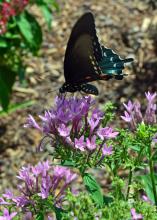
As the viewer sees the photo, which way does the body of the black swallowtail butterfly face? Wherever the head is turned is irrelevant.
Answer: to the viewer's left

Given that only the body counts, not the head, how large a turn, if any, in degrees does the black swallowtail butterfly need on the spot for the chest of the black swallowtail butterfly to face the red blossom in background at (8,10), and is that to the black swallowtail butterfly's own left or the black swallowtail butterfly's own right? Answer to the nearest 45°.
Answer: approximately 45° to the black swallowtail butterfly's own right
